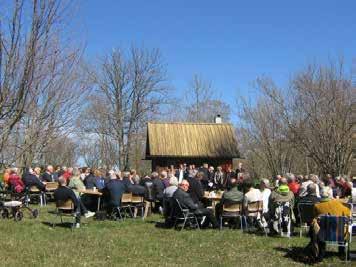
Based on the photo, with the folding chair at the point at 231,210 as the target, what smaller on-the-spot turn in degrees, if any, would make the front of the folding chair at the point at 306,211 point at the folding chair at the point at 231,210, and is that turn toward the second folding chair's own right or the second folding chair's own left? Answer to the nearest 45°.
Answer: approximately 45° to the second folding chair's own left

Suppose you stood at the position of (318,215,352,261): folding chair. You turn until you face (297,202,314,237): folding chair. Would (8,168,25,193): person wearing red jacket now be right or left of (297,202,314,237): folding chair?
left

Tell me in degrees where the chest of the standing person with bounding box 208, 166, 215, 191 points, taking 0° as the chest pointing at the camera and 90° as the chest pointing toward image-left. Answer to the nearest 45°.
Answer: approximately 0°

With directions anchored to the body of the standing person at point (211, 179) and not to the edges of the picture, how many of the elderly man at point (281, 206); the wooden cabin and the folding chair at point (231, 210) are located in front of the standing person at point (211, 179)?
2

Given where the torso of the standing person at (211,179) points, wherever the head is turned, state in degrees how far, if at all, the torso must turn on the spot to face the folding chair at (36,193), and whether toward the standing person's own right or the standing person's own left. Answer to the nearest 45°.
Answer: approximately 45° to the standing person's own right

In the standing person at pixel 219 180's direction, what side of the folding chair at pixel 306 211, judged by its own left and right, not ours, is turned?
front

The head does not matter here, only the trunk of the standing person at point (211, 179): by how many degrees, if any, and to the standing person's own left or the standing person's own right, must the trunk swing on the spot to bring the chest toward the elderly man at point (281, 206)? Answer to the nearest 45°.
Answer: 0° — they already face them

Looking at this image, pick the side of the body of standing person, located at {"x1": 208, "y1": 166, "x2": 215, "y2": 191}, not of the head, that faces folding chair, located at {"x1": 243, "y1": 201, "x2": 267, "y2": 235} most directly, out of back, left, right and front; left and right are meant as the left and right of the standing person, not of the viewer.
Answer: front
